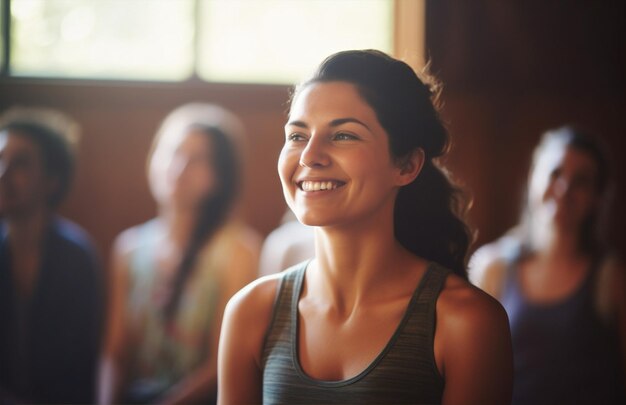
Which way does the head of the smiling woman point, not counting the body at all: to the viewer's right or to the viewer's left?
to the viewer's left

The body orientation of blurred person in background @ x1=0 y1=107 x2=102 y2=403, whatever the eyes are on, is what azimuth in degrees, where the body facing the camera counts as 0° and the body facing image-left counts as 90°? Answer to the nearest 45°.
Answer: approximately 45°

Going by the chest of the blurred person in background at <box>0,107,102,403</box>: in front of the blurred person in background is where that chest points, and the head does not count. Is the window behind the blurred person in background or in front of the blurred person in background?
behind

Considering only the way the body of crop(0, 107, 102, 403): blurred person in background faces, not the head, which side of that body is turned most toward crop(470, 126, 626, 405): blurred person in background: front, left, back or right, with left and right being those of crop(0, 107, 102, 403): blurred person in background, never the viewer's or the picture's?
left

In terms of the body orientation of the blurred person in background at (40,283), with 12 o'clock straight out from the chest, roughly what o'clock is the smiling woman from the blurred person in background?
The smiling woman is roughly at 10 o'clock from the blurred person in background.
